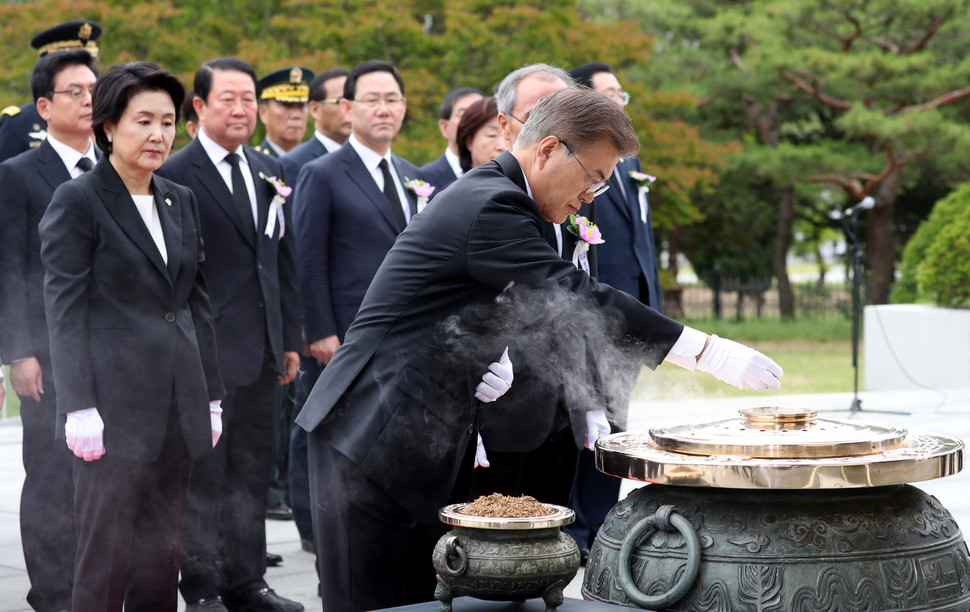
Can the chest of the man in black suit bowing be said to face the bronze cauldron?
yes

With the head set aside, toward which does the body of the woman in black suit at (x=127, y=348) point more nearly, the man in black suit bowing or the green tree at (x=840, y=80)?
the man in black suit bowing

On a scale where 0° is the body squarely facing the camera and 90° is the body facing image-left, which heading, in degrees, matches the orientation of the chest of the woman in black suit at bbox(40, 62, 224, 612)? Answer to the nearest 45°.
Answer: approximately 315°

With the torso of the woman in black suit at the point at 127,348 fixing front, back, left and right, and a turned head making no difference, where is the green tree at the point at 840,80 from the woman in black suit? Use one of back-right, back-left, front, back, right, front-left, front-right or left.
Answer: left

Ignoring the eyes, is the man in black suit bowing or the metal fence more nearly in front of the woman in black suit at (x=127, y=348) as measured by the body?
the man in black suit bowing

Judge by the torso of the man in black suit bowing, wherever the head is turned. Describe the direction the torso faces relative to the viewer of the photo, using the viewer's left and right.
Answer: facing to the right of the viewer

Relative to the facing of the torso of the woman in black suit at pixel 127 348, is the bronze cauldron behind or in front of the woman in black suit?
in front
